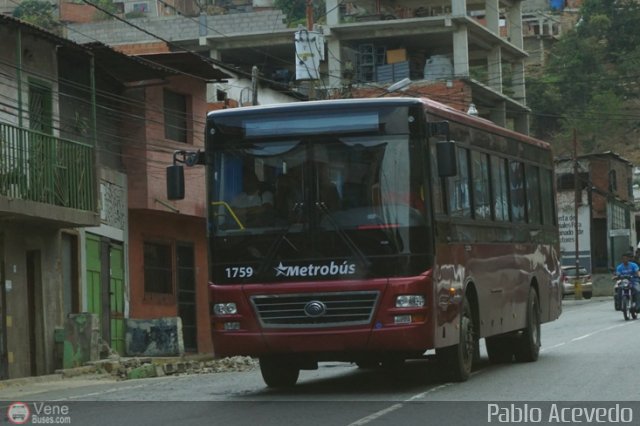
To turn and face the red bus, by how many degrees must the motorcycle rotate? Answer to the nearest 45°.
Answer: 0° — it already faces it

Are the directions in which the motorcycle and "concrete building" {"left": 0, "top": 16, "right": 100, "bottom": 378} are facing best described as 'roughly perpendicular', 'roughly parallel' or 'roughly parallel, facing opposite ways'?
roughly perpendicular

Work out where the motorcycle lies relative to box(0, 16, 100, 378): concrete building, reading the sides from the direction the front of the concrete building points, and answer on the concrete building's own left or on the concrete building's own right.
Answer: on the concrete building's own left

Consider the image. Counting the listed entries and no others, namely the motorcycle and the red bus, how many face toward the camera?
2

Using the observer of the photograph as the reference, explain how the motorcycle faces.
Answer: facing the viewer

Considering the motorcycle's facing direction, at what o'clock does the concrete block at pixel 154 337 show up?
The concrete block is roughly at 2 o'clock from the motorcycle.

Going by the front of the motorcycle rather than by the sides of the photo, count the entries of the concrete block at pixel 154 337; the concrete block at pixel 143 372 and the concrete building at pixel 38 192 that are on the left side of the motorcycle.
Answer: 0

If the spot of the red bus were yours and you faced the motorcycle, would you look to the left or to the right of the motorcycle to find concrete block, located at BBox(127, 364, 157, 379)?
left

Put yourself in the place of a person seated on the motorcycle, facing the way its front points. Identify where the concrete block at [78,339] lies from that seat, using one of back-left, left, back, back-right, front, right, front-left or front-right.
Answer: front-right

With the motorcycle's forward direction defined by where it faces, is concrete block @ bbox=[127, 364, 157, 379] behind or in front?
in front

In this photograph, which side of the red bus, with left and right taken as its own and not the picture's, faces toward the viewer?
front
